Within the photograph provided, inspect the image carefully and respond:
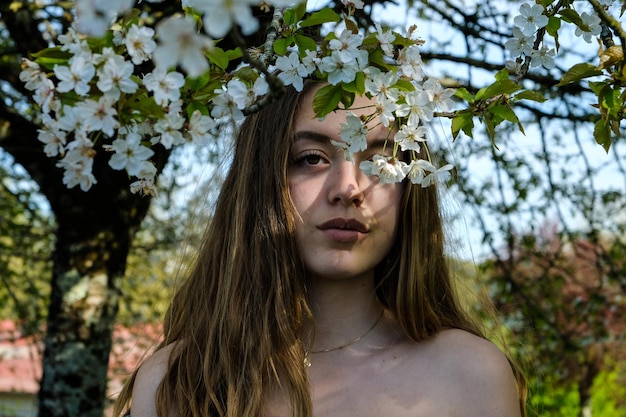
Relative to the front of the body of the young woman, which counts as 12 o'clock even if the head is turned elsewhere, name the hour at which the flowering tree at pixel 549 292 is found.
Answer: The flowering tree is roughly at 7 o'clock from the young woman.

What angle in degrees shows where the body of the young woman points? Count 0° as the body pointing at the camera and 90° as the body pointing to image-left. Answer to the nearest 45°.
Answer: approximately 0°
